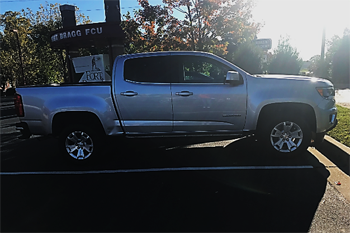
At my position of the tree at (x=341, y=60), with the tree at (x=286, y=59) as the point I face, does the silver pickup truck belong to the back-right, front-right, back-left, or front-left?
front-left

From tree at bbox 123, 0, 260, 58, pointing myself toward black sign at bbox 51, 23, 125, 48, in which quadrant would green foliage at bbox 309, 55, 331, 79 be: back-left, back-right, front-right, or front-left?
back-right

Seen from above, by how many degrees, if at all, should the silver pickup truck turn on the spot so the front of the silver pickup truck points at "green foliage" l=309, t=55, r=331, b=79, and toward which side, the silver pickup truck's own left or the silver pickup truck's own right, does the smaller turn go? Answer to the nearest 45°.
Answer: approximately 45° to the silver pickup truck's own left

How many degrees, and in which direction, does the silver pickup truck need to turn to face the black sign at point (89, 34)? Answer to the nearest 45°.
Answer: approximately 135° to its left

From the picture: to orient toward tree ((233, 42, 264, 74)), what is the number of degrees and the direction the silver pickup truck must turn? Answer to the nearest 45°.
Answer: approximately 90° to its left

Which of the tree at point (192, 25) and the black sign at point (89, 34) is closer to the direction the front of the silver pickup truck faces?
the tree

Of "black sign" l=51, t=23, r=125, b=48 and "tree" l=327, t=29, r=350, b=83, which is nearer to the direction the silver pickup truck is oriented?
the tree

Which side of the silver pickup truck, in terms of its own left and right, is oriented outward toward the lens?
right

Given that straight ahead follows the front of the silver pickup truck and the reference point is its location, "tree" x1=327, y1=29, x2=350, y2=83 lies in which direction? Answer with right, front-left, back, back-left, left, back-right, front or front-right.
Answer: front-left

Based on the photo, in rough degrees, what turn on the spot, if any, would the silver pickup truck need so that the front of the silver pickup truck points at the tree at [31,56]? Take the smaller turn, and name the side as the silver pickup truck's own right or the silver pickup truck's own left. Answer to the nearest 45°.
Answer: approximately 135° to the silver pickup truck's own left

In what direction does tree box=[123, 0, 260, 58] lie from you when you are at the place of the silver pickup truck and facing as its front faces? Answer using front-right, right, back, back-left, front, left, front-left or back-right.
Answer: left
